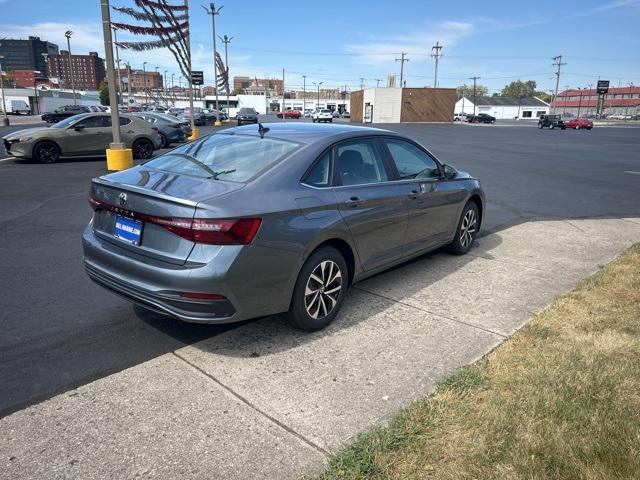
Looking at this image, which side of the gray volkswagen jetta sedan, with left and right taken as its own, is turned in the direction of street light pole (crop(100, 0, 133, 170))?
left

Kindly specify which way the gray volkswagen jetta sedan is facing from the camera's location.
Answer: facing away from the viewer and to the right of the viewer
